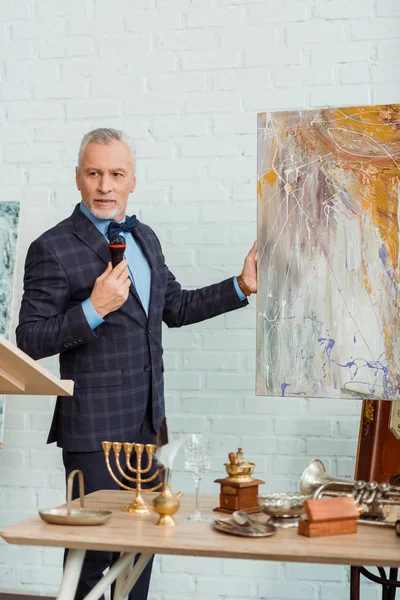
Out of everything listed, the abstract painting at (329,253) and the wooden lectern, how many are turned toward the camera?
1

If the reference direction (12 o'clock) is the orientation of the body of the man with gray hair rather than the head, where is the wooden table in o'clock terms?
The wooden table is roughly at 1 o'clock from the man with gray hair.

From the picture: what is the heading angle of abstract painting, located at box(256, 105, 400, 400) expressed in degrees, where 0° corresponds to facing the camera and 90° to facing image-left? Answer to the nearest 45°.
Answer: approximately 0°

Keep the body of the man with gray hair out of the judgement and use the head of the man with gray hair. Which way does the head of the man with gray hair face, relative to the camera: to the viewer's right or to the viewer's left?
to the viewer's left

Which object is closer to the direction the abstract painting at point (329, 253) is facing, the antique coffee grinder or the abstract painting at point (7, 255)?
the antique coffee grinder

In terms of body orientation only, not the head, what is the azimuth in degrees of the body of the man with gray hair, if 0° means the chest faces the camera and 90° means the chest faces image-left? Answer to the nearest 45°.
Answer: approximately 315°
